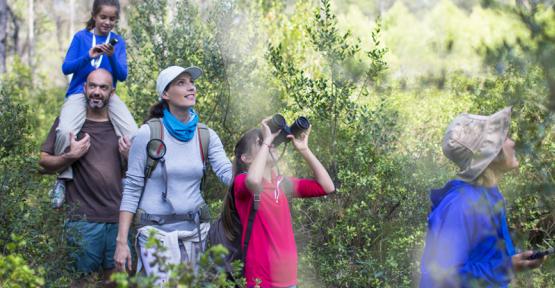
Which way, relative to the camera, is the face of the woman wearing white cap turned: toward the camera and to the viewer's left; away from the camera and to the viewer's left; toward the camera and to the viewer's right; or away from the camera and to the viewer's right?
toward the camera and to the viewer's right

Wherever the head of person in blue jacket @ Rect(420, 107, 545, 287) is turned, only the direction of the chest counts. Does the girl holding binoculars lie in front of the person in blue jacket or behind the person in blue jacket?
behind

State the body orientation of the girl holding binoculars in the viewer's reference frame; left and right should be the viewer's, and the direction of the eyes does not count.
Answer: facing the viewer and to the right of the viewer

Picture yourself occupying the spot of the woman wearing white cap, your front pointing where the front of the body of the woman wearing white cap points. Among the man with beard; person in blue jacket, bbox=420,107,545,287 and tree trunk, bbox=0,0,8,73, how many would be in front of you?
1

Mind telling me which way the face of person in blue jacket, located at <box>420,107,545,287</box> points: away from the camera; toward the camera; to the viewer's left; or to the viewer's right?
to the viewer's right

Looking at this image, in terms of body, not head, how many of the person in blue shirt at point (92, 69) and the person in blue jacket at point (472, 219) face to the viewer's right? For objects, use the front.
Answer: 1

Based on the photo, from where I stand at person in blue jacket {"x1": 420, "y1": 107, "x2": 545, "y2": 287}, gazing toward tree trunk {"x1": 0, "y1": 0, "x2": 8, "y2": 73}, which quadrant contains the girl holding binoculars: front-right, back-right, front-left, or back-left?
front-left

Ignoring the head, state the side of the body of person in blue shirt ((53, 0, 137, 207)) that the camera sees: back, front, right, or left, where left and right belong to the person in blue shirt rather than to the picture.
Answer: front

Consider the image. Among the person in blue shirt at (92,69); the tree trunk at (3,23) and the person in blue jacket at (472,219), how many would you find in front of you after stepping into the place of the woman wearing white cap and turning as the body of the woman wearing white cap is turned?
1

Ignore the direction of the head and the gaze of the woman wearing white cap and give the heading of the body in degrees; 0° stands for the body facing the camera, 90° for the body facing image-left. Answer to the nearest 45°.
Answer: approximately 315°

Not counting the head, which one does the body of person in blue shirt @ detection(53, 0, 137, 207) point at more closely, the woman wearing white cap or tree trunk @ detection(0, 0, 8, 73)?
the woman wearing white cap

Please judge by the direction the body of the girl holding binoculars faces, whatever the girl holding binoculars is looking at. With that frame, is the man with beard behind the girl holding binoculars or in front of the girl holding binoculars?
behind

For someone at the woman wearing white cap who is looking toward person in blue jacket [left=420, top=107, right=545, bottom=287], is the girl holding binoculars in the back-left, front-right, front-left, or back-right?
front-left
